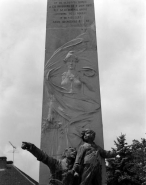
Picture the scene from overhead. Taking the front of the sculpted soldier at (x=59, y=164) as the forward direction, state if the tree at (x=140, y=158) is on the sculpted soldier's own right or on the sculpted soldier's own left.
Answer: on the sculpted soldier's own left

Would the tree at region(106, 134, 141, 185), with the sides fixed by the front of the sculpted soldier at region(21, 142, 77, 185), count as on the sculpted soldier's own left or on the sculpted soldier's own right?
on the sculpted soldier's own left
